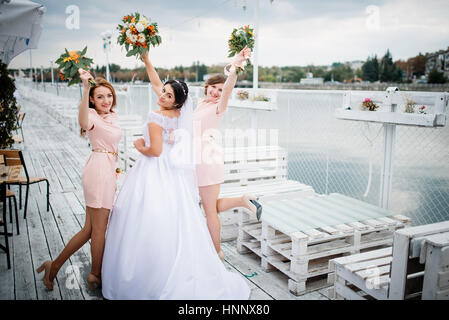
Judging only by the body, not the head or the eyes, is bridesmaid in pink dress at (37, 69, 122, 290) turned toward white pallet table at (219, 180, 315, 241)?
no

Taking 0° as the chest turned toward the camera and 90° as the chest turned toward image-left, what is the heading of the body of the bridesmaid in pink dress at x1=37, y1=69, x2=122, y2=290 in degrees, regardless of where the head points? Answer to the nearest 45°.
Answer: approximately 315°

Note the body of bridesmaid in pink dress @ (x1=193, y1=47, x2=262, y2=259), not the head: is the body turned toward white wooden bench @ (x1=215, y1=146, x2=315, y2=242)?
no

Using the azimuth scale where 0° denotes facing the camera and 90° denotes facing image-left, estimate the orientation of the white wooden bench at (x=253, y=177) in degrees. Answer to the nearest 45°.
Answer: approximately 315°

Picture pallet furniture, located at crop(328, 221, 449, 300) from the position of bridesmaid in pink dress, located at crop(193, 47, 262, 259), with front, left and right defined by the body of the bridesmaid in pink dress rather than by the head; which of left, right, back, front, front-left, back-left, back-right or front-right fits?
left

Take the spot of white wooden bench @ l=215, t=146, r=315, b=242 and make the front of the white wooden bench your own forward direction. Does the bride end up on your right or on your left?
on your right

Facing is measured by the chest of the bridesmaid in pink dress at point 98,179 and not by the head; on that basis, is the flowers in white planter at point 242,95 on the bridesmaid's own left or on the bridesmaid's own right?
on the bridesmaid's own left

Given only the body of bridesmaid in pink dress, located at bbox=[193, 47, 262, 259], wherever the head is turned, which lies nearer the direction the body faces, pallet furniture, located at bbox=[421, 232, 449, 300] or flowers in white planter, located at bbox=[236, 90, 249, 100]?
the pallet furniture

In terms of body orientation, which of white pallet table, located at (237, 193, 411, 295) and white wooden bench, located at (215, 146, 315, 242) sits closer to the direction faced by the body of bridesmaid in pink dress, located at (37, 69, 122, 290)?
the white pallet table

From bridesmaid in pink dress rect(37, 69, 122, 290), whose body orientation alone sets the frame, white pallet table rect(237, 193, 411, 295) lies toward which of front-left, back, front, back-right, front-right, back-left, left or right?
front-left

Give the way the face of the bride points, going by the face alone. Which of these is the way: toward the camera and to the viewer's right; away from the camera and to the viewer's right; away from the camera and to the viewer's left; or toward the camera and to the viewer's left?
toward the camera and to the viewer's left

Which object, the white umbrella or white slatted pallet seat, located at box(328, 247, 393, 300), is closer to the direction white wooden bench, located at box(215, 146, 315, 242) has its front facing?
the white slatted pallet seat

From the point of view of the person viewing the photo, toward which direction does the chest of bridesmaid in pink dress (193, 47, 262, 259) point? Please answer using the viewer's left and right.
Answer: facing the viewer and to the left of the viewer
